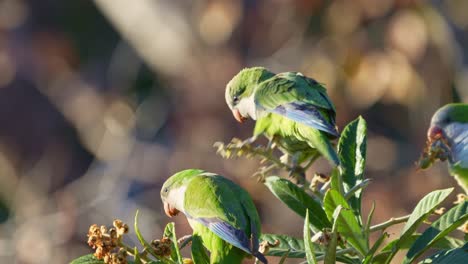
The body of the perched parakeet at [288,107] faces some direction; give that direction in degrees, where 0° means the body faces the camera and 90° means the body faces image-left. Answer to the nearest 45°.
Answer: approximately 90°

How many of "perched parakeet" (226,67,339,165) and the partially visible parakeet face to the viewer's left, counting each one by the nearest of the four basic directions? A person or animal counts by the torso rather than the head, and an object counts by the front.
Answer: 2

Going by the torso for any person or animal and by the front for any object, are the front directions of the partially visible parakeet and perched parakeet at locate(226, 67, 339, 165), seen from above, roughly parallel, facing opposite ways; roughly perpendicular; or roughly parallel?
roughly parallel

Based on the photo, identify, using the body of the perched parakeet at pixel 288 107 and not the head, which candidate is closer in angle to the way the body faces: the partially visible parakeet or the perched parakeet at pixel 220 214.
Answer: the perched parakeet

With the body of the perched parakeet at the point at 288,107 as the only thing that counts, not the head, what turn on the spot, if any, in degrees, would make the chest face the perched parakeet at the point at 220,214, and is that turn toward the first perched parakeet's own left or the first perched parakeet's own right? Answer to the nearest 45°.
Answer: approximately 45° to the first perched parakeet's own left

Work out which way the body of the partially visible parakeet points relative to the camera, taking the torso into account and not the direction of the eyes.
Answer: to the viewer's left
